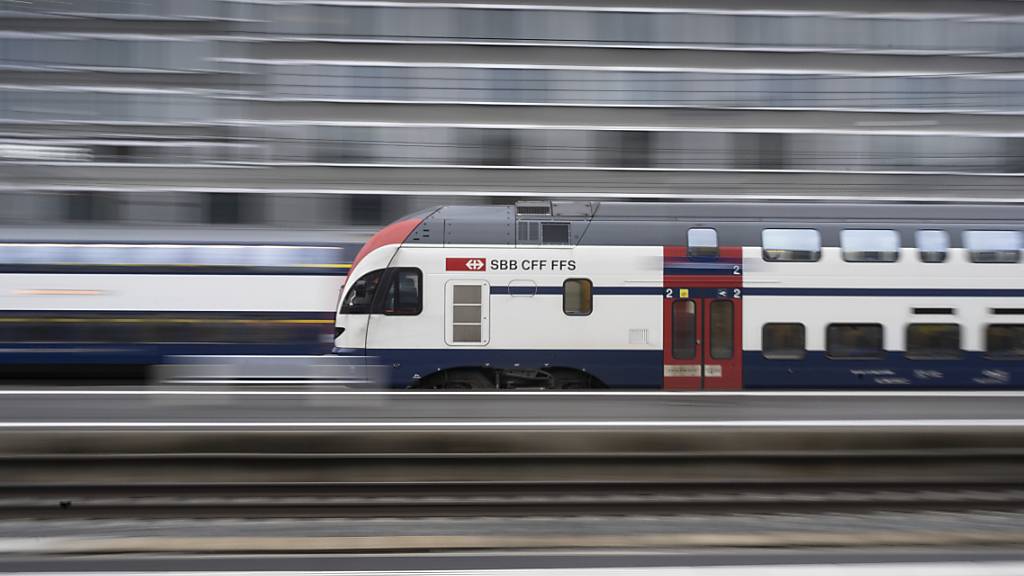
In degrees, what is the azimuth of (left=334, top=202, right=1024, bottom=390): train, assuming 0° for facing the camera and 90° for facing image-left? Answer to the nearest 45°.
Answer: approximately 90°

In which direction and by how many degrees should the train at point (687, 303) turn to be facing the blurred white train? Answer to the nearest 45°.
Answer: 0° — it already faces it
